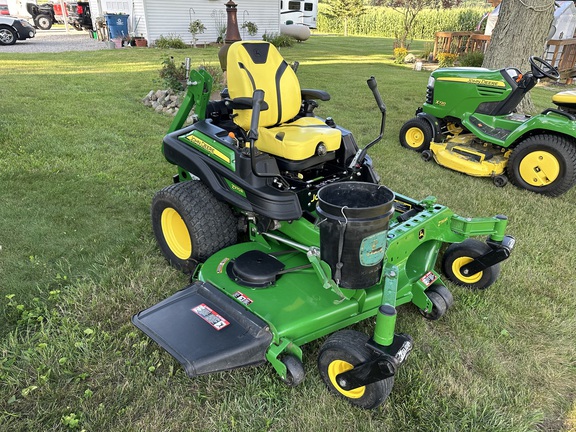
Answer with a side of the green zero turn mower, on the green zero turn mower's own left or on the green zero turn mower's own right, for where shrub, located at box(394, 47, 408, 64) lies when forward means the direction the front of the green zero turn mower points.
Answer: on the green zero turn mower's own left

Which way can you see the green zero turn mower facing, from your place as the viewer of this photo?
facing the viewer and to the right of the viewer

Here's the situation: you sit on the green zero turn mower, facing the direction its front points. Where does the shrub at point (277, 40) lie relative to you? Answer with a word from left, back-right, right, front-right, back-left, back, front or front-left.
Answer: back-left

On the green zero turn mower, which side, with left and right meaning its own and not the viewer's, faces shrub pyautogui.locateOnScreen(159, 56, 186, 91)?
back

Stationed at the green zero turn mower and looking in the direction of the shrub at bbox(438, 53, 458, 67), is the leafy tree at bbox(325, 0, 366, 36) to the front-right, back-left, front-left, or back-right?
front-left

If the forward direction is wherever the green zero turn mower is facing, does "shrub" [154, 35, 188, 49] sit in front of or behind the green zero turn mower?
behind

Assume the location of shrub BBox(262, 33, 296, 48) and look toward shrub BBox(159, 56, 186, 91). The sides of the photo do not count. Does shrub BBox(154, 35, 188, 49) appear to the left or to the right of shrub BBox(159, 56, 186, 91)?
right

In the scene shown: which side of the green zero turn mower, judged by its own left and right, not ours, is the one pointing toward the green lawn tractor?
left

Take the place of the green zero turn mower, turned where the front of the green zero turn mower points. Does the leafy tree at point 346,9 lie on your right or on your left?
on your left

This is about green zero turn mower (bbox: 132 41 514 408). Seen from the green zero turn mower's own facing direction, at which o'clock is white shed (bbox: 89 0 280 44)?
The white shed is roughly at 7 o'clock from the green zero turn mower.
